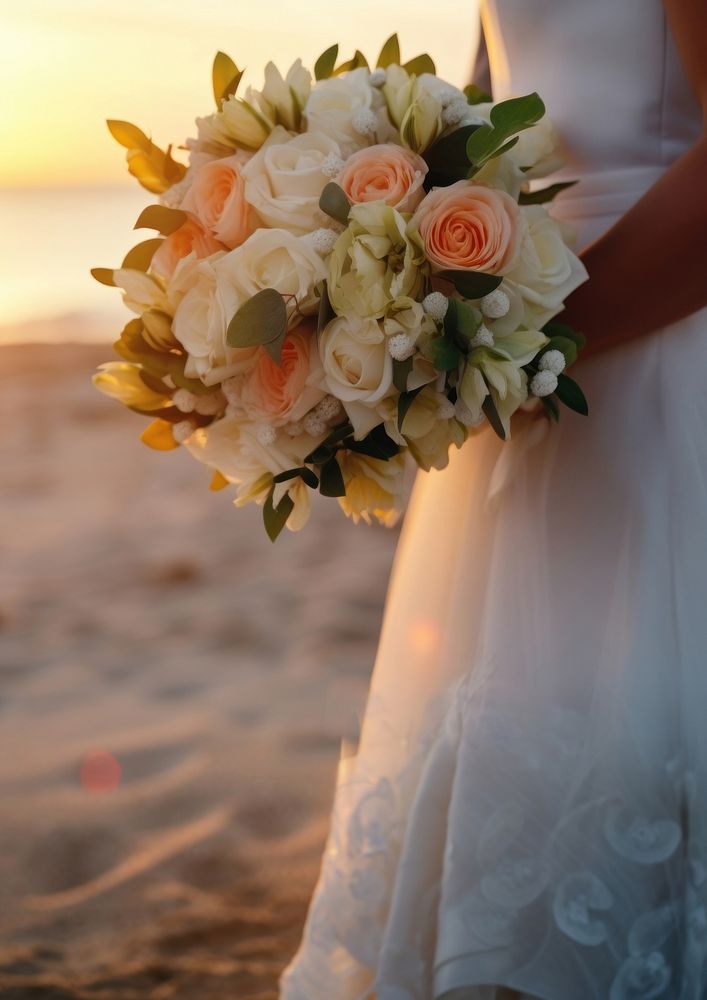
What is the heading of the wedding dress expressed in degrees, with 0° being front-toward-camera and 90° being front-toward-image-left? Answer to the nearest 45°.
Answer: approximately 45°
